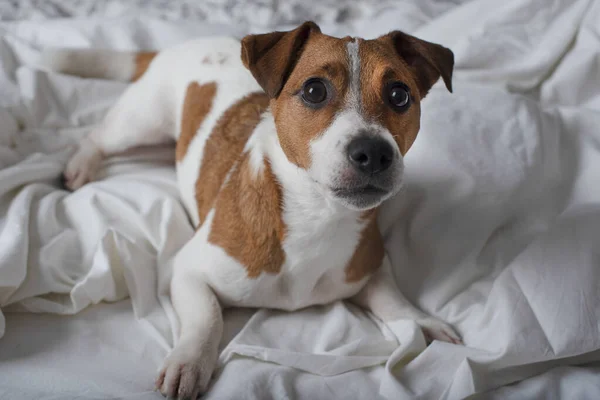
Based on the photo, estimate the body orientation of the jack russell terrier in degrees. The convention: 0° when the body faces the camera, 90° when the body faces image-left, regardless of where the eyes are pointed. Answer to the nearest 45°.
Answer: approximately 315°
